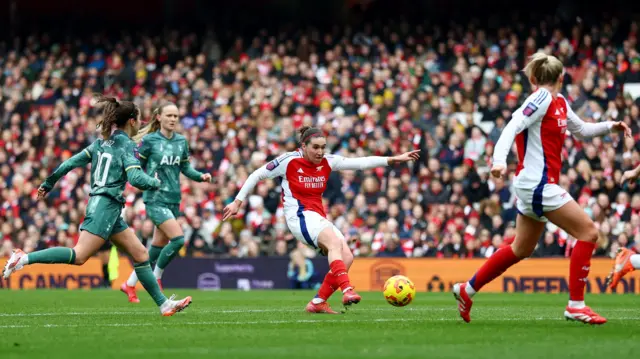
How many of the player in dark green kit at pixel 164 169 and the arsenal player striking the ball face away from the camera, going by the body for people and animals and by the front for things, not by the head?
0

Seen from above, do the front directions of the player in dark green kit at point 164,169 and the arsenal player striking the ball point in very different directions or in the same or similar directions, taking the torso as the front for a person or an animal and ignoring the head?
same or similar directions

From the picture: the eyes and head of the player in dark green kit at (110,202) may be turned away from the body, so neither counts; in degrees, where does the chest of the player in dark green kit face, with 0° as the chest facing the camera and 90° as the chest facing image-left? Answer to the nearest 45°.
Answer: approximately 225°

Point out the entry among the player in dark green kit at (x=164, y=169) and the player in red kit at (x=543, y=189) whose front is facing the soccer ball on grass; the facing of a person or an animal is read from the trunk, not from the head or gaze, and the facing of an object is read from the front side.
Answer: the player in dark green kit

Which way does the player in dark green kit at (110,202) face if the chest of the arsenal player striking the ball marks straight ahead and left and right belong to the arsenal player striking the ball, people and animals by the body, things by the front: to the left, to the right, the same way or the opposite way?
to the left

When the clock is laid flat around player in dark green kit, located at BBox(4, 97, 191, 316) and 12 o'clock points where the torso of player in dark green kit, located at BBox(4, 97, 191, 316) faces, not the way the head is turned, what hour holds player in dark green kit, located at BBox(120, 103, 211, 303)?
player in dark green kit, located at BBox(120, 103, 211, 303) is roughly at 11 o'clock from player in dark green kit, located at BBox(4, 97, 191, 316).

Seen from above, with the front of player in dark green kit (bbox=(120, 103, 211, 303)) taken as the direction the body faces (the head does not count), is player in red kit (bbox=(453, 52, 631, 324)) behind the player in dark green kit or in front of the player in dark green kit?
in front
